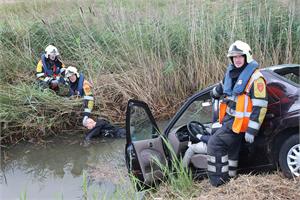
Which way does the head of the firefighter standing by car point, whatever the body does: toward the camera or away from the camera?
toward the camera

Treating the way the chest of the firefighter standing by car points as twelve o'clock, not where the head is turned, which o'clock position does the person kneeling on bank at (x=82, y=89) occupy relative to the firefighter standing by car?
The person kneeling on bank is roughly at 3 o'clock from the firefighter standing by car.

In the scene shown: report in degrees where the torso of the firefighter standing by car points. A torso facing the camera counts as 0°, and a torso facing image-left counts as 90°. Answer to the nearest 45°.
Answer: approximately 45°

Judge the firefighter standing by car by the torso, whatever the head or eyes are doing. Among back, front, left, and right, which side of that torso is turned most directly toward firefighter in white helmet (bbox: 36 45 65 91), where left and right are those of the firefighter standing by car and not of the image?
right
